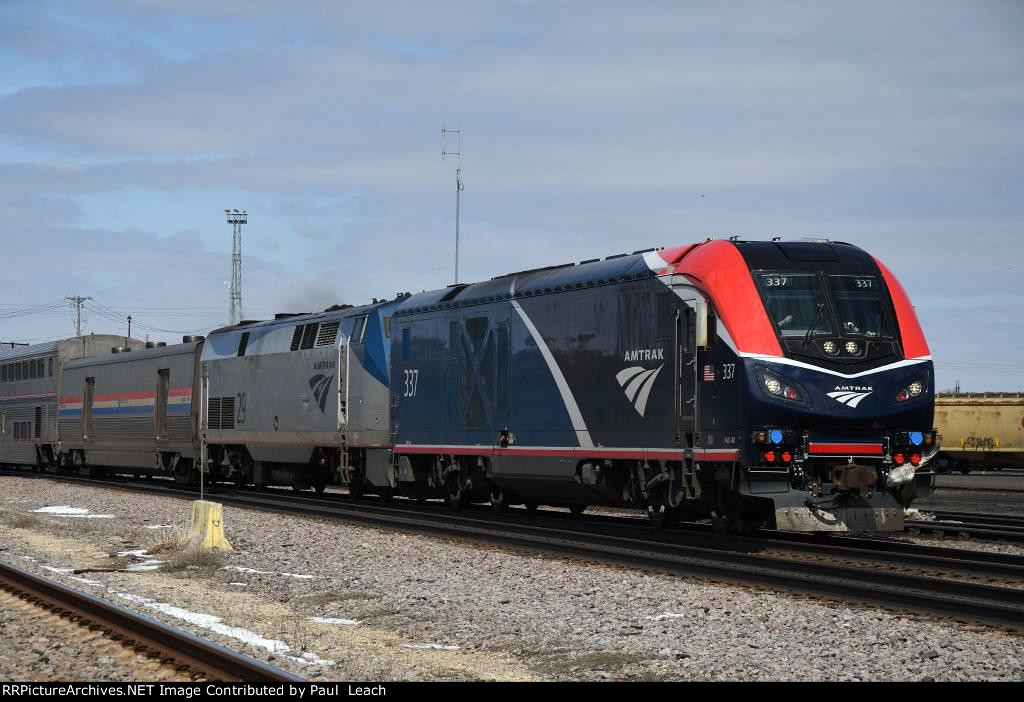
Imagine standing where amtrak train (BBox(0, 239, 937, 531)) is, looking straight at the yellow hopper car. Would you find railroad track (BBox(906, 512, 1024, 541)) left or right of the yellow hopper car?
right

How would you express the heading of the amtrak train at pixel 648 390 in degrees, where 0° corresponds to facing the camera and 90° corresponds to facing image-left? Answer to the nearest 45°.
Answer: approximately 315°

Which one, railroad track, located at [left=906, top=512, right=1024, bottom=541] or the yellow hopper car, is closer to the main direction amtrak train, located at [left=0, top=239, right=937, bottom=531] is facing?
the railroad track

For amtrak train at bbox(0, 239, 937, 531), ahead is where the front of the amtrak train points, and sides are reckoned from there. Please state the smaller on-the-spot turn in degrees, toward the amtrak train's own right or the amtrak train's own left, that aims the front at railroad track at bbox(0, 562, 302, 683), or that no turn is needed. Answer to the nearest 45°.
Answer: approximately 90° to the amtrak train's own right

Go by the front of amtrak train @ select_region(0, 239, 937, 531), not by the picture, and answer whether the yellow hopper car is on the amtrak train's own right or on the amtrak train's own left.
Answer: on the amtrak train's own left
